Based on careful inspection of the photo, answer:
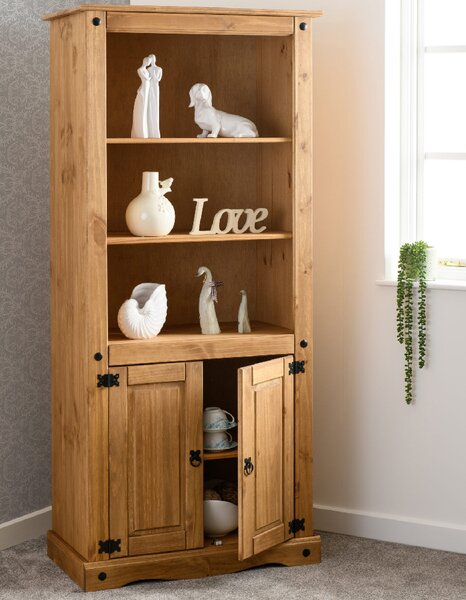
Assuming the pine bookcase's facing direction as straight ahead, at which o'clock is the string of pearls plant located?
The string of pearls plant is roughly at 10 o'clock from the pine bookcase.

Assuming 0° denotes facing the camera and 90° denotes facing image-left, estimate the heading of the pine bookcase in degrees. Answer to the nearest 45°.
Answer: approximately 315°

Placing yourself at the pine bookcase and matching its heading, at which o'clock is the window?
The window is roughly at 10 o'clock from the pine bookcase.

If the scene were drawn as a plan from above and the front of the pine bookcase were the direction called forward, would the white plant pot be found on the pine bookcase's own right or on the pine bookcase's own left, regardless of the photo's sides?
on the pine bookcase's own left

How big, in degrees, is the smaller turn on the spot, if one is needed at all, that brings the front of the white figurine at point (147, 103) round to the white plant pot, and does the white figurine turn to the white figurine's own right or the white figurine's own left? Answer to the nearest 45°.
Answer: approximately 90° to the white figurine's own left

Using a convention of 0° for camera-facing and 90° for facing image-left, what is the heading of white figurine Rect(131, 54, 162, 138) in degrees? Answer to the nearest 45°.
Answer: approximately 0°
